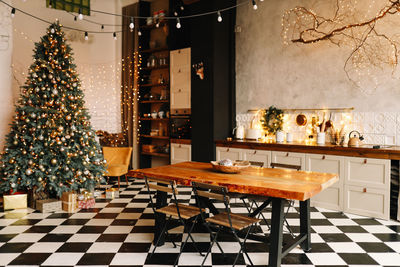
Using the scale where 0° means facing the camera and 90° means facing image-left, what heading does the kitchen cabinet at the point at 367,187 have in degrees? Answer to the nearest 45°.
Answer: approximately 45°

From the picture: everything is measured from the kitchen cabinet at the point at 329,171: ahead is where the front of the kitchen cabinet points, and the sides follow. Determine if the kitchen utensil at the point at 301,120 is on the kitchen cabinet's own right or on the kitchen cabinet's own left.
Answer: on the kitchen cabinet's own right

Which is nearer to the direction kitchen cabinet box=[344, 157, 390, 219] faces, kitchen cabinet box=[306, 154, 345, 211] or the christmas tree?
the christmas tree

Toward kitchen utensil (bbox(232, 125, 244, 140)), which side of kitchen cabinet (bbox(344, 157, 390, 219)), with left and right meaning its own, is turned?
right

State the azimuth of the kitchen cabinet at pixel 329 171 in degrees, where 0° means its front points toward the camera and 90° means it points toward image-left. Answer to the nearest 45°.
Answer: approximately 45°

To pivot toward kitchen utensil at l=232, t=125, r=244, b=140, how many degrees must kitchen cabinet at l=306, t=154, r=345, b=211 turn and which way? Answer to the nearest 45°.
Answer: approximately 90° to its right

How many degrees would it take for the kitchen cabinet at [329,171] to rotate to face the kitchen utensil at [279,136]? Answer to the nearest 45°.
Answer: approximately 90° to its right
